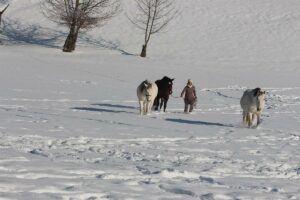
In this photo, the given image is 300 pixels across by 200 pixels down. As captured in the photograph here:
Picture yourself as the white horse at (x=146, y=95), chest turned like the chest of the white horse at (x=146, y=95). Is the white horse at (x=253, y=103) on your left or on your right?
on your left

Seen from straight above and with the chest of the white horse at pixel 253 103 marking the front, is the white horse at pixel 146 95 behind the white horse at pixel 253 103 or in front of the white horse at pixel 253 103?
behind

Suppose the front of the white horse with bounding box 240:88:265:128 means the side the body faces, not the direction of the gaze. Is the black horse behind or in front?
behind

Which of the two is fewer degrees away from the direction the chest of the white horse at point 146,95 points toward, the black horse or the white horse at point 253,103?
the white horse
